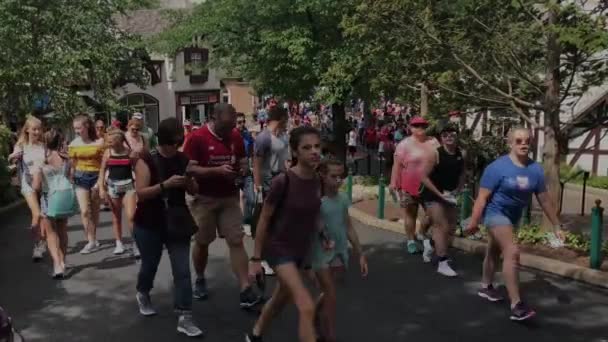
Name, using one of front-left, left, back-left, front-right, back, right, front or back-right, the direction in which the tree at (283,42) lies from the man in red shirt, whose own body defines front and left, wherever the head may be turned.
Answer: back-left

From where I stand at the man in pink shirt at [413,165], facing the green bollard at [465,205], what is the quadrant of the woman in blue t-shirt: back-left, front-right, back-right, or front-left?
back-right

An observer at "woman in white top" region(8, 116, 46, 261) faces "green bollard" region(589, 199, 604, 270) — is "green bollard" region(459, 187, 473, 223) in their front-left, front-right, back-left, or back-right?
front-left

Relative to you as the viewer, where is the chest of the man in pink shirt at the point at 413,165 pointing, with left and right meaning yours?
facing the viewer

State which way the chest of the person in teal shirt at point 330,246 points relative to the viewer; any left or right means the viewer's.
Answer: facing the viewer and to the right of the viewer

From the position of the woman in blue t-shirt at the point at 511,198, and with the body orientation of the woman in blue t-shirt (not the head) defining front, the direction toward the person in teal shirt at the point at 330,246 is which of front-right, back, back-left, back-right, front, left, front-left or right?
right

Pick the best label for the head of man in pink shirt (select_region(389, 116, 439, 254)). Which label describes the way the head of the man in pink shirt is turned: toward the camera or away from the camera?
toward the camera

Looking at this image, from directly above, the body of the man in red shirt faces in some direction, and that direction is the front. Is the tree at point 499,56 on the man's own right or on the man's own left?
on the man's own left

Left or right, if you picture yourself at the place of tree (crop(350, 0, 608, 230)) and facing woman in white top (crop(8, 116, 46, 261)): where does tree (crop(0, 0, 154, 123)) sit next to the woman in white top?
right

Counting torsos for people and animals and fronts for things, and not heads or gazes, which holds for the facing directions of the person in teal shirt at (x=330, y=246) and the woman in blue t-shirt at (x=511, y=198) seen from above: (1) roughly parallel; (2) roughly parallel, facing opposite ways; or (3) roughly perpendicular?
roughly parallel

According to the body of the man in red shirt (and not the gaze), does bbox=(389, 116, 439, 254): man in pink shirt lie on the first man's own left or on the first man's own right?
on the first man's own left

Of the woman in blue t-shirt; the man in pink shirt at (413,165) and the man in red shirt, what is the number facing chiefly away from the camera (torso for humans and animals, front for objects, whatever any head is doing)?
0

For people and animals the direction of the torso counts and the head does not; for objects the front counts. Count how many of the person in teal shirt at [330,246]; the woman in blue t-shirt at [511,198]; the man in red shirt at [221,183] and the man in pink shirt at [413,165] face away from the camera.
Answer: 0
